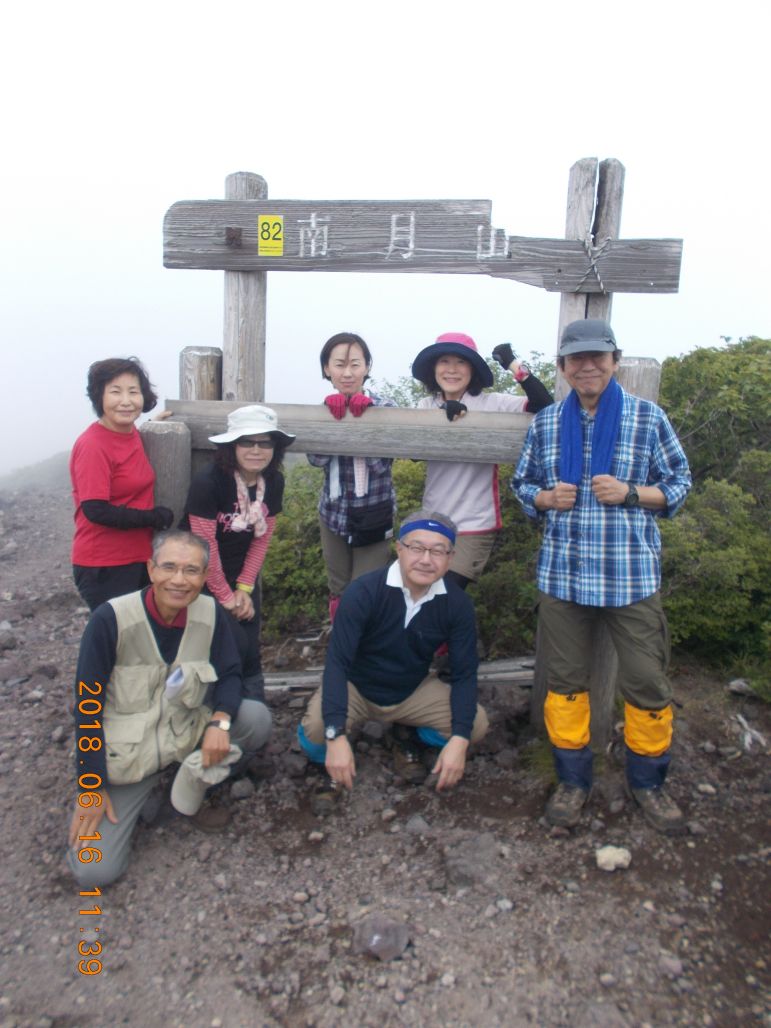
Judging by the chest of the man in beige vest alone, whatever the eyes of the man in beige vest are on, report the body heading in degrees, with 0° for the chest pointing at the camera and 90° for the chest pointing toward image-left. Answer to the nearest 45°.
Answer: approximately 0°

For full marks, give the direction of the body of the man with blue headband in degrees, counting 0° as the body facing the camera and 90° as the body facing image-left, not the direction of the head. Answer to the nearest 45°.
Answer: approximately 0°

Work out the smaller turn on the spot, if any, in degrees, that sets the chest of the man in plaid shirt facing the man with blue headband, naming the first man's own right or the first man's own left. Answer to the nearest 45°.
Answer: approximately 90° to the first man's own right

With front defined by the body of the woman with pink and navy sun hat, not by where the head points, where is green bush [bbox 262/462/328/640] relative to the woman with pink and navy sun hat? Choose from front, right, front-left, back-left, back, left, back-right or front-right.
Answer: back-right

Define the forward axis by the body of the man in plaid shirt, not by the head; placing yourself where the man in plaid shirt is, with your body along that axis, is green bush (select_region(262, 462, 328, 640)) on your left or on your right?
on your right

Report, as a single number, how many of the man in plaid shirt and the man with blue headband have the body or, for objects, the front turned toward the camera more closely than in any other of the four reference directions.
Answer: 2

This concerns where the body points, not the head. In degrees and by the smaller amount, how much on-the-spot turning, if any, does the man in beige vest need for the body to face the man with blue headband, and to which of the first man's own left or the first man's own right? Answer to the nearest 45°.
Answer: approximately 90° to the first man's own left
